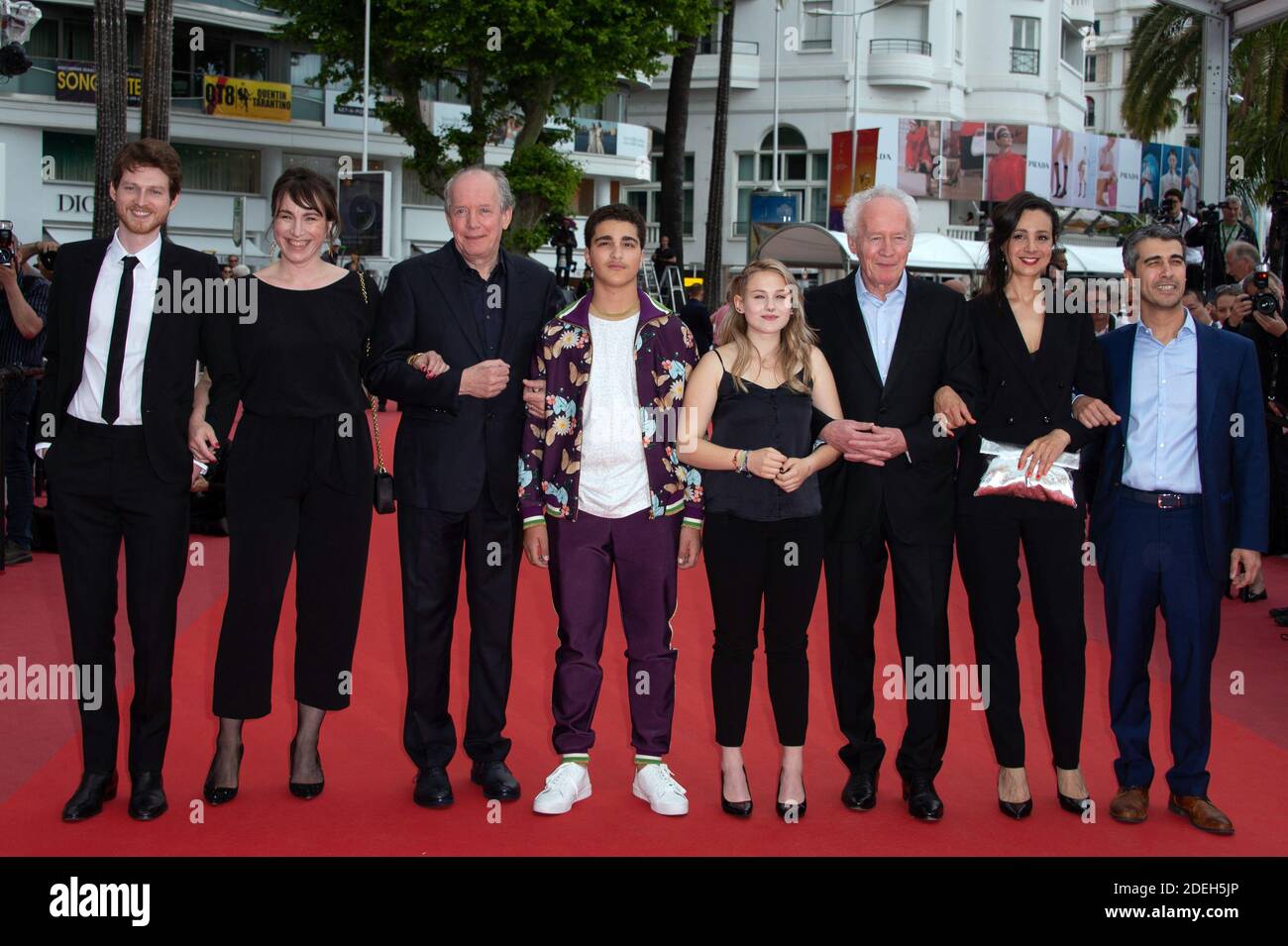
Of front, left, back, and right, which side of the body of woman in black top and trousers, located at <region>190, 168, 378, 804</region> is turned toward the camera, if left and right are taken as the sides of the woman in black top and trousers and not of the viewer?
front

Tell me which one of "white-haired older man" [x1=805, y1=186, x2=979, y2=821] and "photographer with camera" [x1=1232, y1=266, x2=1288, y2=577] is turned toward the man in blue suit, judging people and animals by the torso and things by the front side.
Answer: the photographer with camera

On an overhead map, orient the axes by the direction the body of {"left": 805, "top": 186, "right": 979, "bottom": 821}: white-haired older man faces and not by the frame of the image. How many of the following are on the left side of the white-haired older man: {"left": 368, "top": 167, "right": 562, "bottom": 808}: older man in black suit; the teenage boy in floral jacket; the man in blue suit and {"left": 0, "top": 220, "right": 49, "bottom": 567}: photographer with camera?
1

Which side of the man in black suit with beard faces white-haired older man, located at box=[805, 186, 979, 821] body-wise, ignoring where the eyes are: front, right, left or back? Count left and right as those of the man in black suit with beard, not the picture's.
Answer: left

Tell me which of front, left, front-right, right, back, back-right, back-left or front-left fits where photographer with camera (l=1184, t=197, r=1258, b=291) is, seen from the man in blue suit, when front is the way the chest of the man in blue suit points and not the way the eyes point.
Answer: back

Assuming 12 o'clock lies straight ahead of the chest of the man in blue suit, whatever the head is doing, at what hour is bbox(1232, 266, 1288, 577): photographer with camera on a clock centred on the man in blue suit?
The photographer with camera is roughly at 6 o'clock from the man in blue suit.

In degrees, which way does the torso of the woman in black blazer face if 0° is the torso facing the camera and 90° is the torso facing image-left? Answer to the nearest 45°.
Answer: approximately 0°

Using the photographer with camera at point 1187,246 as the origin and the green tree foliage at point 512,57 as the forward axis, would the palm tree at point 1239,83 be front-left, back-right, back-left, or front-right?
front-right

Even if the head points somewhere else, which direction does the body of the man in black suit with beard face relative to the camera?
toward the camera

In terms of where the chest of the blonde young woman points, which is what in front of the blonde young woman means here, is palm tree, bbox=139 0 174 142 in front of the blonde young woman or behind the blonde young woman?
behind
